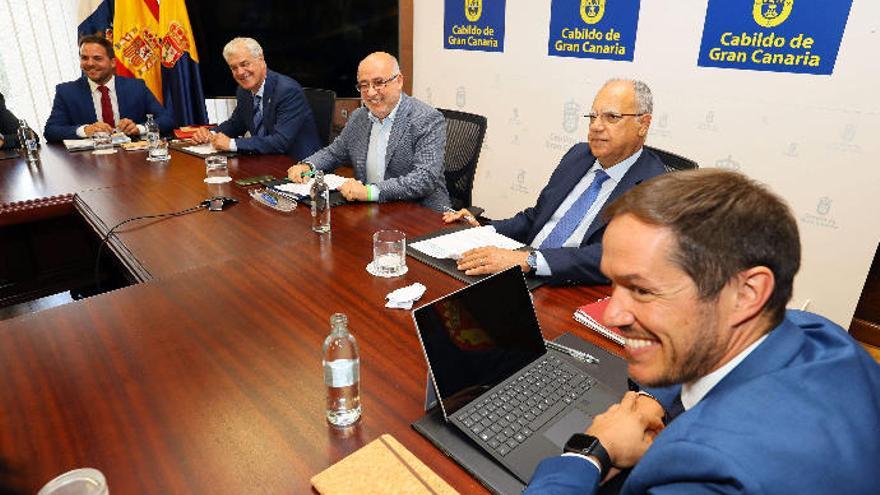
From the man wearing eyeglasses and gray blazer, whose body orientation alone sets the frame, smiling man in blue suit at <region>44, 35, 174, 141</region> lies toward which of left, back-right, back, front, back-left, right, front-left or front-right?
right

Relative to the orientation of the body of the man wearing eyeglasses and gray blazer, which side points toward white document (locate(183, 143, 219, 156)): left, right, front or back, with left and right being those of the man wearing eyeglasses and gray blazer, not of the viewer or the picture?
right

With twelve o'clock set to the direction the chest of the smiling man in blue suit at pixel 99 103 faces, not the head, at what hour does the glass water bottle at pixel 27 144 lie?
The glass water bottle is roughly at 1 o'clock from the smiling man in blue suit.

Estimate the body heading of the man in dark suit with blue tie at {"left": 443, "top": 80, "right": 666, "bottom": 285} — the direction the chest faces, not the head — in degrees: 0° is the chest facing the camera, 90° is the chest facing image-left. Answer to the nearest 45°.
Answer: approximately 45°

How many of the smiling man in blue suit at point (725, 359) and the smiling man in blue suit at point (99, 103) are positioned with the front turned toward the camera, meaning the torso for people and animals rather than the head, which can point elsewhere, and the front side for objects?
1

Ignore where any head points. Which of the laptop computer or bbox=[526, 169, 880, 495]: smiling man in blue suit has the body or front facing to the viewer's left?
the smiling man in blue suit

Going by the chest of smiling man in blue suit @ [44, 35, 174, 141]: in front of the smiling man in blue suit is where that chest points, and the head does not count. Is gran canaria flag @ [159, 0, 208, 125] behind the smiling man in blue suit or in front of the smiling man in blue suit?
behind

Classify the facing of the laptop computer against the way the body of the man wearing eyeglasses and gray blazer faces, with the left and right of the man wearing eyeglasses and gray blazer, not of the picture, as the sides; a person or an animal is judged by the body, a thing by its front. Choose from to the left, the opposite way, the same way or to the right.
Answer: to the left

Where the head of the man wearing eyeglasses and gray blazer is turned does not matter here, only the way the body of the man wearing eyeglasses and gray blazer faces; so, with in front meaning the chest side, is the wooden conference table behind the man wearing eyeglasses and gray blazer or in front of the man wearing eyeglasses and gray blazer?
in front

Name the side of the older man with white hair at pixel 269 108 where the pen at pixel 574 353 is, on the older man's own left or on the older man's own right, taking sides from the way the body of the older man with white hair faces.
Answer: on the older man's own left

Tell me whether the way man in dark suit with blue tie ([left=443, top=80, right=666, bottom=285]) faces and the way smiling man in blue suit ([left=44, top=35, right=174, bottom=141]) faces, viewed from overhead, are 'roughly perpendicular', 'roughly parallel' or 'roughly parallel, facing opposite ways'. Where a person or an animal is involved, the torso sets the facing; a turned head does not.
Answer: roughly perpendicular

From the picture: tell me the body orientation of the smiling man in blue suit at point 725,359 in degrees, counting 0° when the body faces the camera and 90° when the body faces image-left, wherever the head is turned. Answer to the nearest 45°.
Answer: approximately 90°

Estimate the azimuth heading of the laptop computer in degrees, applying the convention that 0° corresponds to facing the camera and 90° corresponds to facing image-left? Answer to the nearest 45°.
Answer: approximately 315°

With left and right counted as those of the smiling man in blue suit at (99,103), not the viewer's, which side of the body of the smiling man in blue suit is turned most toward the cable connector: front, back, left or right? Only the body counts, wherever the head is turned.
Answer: front
